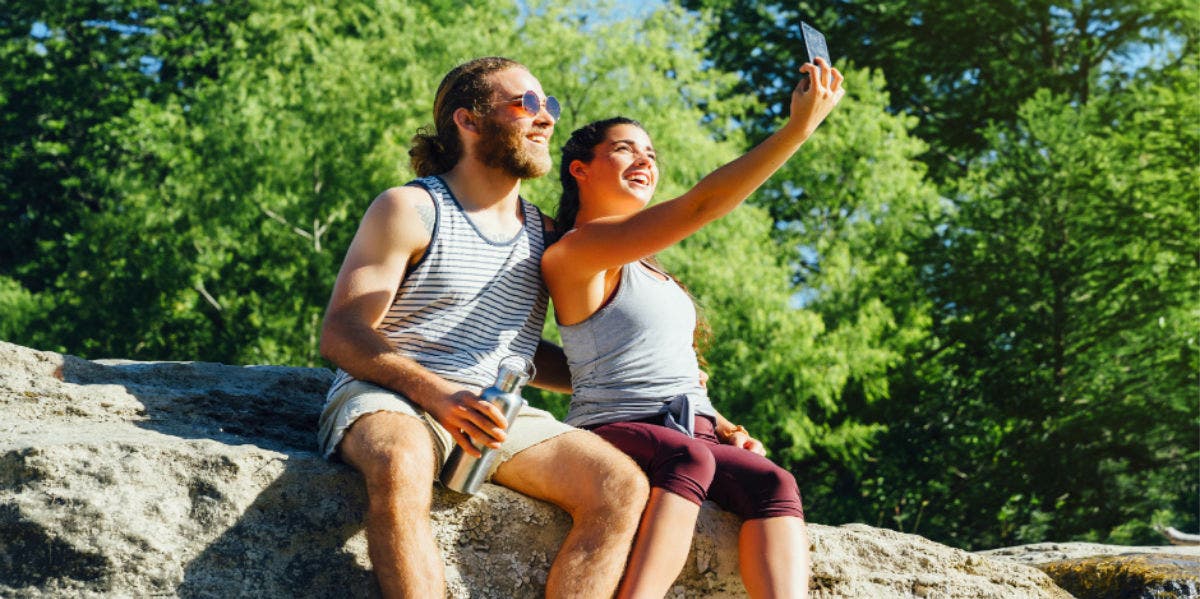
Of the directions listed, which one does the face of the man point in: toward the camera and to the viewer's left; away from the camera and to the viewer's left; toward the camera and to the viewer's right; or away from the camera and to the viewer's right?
toward the camera and to the viewer's right

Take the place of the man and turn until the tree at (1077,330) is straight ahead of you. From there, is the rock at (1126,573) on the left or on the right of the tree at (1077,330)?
right

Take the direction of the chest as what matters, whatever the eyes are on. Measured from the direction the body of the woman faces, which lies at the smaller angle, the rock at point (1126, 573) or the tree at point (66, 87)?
the rock

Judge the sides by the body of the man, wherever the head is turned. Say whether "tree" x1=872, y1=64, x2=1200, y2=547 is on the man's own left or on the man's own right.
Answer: on the man's own left

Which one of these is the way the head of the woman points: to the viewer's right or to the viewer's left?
to the viewer's right

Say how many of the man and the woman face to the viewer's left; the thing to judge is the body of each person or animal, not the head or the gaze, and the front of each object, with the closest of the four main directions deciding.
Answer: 0

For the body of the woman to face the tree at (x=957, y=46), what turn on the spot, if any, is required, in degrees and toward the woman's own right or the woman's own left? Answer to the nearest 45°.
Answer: approximately 135° to the woman's own left

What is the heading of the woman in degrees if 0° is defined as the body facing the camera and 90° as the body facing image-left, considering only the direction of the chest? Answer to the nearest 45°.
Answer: approximately 315°

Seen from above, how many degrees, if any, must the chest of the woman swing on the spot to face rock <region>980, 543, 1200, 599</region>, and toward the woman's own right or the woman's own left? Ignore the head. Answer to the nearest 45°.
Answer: approximately 90° to the woman's own left

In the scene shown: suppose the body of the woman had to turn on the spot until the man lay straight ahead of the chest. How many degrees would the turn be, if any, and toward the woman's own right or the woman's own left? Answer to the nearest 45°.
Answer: approximately 135° to the woman's own right

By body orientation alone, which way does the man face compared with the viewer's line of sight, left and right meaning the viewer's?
facing the viewer and to the right of the viewer

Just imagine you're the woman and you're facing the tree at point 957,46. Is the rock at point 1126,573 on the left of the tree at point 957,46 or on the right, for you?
right

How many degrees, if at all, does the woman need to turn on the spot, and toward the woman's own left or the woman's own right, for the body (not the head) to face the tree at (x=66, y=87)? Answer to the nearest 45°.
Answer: approximately 180°
